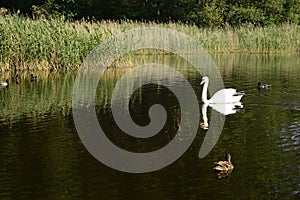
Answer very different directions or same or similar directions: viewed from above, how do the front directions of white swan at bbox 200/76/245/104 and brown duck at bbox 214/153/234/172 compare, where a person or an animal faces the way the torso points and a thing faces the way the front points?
very different directions

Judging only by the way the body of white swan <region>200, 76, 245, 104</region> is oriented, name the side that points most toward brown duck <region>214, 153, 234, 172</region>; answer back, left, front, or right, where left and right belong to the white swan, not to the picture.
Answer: left

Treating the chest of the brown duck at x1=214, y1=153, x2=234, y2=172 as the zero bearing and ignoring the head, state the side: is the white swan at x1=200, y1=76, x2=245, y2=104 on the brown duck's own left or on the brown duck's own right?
on the brown duck's own left

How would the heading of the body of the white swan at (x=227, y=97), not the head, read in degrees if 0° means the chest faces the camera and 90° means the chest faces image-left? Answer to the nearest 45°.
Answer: approximately 90°

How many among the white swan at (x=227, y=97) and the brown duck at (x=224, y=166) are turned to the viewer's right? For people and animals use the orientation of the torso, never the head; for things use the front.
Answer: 1

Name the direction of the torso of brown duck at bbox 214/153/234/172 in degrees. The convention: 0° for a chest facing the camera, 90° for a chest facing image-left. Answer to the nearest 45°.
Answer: approximately 270°
